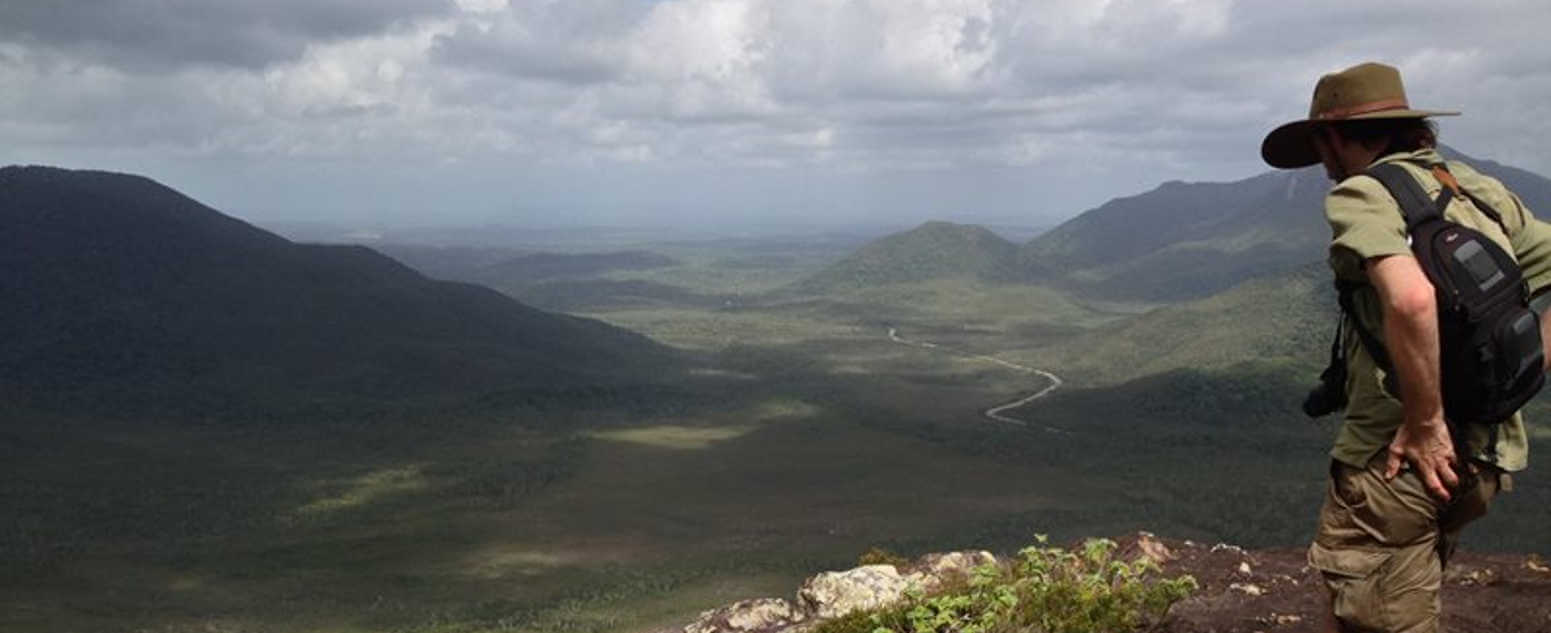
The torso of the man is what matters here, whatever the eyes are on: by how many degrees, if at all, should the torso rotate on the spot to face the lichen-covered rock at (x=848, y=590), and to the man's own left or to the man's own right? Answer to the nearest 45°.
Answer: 0° — they already face it

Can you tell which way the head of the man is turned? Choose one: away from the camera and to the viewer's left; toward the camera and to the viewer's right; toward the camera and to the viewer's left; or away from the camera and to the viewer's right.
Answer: away from the camera and to the viewer's left

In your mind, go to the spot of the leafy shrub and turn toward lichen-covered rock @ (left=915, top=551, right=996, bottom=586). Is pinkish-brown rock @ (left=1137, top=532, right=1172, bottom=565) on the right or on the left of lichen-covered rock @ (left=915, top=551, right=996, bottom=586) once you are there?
right

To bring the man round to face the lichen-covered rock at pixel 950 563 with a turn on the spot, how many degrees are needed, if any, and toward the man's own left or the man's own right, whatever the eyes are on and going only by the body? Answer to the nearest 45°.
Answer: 0° — they already face it

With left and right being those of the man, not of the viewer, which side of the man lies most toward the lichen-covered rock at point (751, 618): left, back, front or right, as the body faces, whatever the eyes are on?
front

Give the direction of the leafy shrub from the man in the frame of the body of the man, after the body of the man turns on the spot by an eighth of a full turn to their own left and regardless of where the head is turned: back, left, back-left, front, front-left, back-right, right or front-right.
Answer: front-right

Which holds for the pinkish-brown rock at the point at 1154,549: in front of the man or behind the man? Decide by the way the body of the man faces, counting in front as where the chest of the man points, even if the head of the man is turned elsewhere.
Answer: in front

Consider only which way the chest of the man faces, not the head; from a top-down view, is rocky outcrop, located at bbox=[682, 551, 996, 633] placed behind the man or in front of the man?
in front

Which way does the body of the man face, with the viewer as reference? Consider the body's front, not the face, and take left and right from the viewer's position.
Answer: facing away from the viewer and to the left of the viewer
